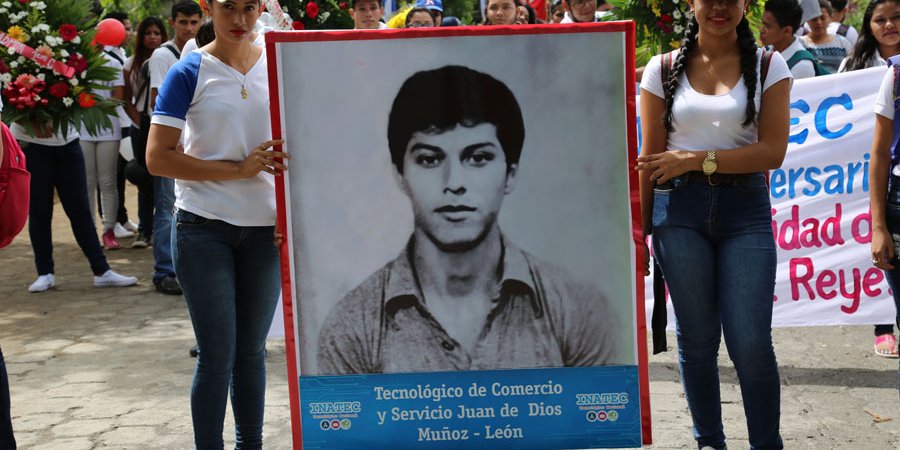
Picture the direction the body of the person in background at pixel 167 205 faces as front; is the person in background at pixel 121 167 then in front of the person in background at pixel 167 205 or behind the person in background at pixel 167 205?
behind

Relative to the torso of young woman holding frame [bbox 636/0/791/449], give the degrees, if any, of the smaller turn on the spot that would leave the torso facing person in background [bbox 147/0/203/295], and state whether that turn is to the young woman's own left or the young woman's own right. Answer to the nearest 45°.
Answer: approximately 135° to the young woman's own right

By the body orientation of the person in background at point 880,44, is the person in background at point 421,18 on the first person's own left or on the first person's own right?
on the first person's own right

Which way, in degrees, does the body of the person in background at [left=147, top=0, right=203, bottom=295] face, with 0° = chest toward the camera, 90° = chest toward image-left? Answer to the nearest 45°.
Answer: approximately 315°

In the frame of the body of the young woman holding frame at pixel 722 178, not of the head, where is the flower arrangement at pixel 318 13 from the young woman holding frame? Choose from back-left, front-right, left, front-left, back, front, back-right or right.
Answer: back-right

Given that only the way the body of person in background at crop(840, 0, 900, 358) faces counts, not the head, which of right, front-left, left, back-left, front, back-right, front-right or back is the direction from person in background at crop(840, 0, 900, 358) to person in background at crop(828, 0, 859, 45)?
back

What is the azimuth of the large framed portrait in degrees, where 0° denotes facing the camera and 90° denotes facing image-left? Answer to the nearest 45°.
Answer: approximately 0°

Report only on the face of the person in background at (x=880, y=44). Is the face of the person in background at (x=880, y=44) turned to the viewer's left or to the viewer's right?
to the viewer's left

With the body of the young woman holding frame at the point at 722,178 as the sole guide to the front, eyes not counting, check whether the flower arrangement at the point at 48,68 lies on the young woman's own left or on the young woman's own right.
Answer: on the young woman's own right

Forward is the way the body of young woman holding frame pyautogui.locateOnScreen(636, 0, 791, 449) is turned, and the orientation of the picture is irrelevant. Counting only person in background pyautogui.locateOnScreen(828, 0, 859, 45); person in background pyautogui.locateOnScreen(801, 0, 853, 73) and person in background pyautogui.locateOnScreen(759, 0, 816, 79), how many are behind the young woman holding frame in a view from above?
3
